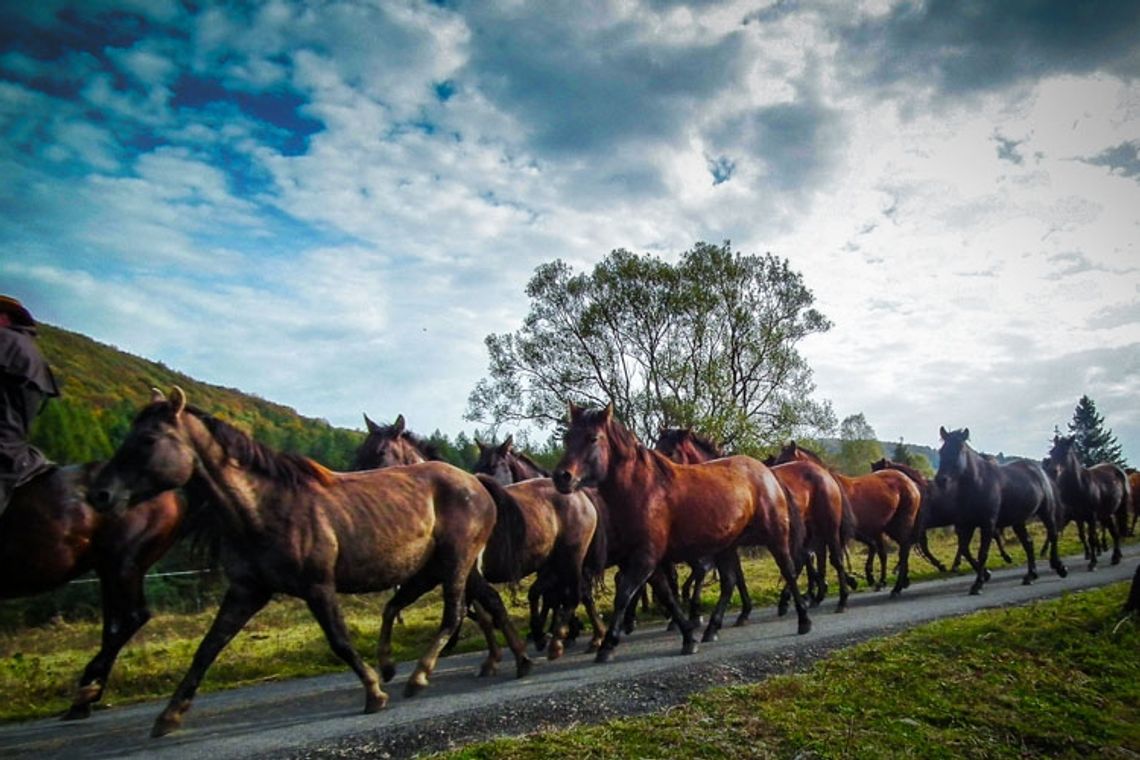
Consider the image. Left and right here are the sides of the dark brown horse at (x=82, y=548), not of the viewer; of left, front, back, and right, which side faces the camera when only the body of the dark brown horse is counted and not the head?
left

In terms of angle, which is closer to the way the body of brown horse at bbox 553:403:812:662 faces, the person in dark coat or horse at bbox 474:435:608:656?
the person in dark coat

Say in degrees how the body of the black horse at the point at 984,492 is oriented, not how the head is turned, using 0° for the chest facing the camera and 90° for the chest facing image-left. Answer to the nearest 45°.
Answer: approximately 45°

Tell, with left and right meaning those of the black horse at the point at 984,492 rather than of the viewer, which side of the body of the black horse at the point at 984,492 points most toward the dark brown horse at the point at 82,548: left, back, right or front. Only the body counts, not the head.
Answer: front

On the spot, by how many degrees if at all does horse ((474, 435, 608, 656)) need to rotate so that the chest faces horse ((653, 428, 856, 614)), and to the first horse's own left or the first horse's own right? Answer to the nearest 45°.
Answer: approximately 180°

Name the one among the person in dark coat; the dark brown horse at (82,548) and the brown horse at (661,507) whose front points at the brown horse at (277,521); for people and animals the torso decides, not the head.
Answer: the brown horse at (661,507)

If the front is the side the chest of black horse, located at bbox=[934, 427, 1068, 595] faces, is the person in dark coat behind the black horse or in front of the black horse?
in front

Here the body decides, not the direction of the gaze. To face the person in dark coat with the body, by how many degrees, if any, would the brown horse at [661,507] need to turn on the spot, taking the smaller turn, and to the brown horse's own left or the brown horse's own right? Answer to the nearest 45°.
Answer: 0° — it already faces them

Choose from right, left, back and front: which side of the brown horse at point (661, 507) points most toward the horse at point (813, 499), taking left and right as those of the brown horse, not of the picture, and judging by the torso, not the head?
back

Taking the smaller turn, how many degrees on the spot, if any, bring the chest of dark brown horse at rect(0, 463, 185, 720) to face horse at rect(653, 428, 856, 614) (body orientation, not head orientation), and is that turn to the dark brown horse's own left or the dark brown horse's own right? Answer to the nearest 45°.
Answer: approximately 180°

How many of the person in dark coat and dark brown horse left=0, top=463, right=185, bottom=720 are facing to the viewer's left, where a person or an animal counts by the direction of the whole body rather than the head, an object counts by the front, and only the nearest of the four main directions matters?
2

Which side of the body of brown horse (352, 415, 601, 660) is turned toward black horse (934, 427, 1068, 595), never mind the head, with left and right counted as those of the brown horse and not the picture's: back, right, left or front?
back

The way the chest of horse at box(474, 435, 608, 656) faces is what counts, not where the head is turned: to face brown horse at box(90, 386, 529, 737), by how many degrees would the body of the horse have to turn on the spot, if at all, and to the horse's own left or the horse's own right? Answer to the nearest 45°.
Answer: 0° — it already faces it

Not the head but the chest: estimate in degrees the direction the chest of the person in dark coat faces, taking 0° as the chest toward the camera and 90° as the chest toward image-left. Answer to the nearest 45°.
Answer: approximately 90°

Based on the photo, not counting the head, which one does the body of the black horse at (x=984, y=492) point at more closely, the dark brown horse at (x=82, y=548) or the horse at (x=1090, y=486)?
the dark brown horse

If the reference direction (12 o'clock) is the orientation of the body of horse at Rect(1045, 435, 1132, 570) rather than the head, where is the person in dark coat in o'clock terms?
The person in dark coat is roughly at 11 o'clock from the horse.
